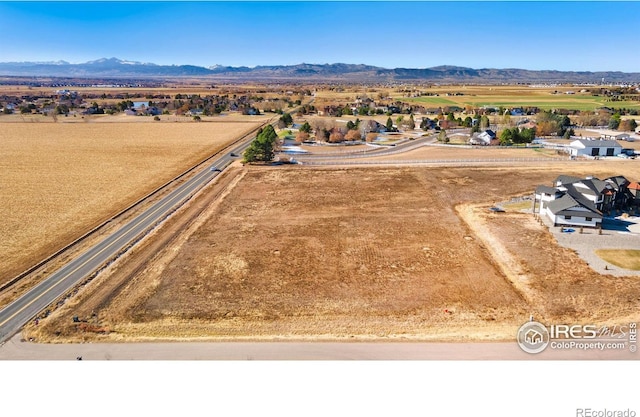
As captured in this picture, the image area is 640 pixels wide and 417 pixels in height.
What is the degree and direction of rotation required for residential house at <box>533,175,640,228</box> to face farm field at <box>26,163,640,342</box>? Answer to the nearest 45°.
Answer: approximately 90° to its right

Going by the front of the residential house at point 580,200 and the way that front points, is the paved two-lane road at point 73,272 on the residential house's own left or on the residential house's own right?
on the residential house's own right
